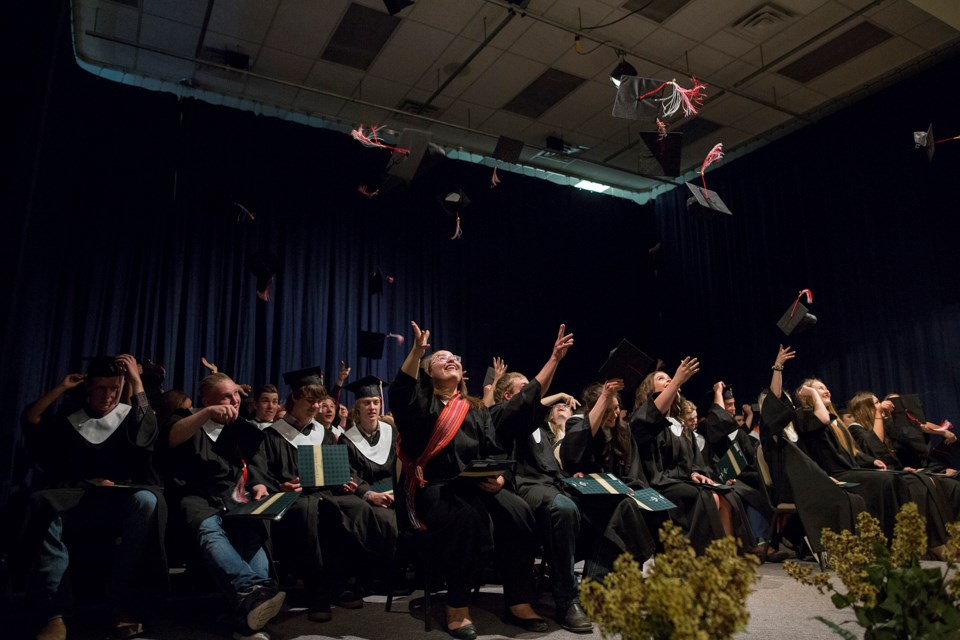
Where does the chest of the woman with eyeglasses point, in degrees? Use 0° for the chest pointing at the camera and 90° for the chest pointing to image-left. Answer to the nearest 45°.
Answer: approximately 315°

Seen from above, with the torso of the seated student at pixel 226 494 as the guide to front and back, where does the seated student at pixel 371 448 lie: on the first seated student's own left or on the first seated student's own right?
on the first seated student's own left

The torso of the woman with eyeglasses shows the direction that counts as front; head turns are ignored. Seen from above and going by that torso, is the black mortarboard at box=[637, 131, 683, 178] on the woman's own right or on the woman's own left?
on the woman's own left

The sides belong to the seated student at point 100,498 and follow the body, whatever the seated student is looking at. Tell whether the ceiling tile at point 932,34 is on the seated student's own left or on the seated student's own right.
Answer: on the seated student's own left
